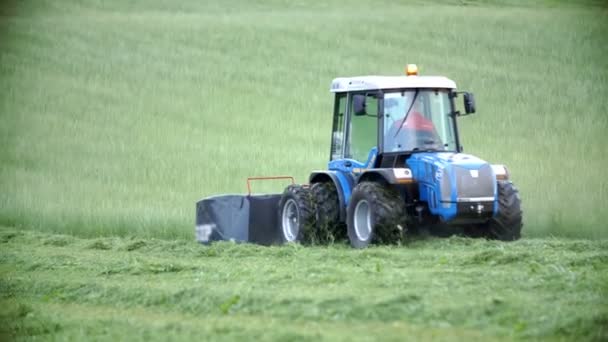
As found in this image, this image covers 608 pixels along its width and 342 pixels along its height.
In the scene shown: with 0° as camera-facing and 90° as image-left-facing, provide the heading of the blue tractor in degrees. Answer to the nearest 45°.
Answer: approximately 315°
